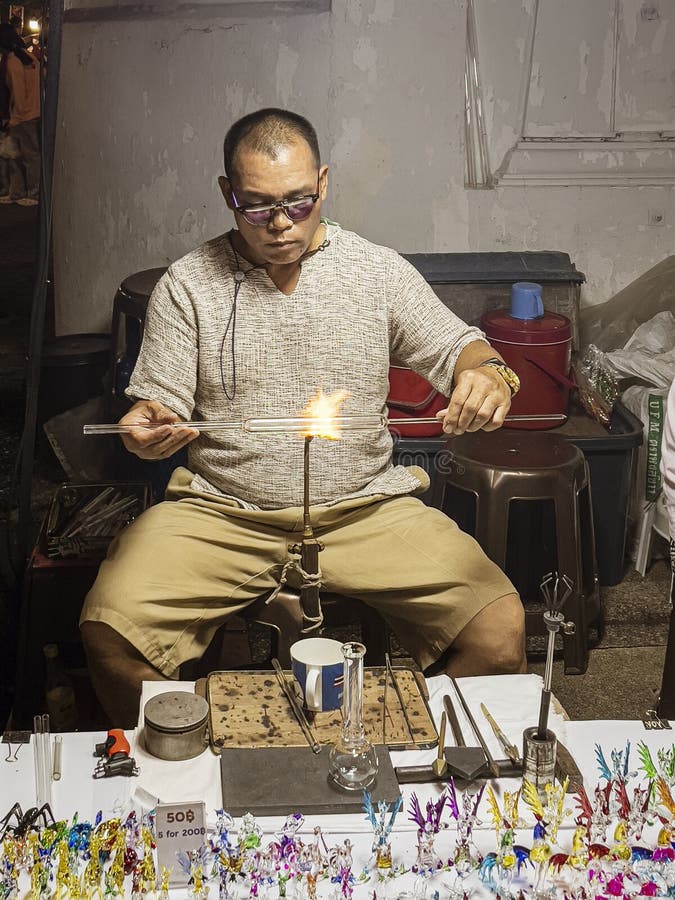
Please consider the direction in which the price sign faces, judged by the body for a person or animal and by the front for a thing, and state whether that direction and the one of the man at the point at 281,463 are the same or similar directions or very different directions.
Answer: same or similar directions

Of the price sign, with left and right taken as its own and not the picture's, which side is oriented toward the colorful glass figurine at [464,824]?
left

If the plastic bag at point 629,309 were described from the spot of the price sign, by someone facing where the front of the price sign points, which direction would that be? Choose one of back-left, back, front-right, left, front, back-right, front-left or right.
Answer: back-left

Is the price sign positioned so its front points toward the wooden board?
no

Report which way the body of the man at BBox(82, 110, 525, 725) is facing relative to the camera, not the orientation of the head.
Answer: toward the camera

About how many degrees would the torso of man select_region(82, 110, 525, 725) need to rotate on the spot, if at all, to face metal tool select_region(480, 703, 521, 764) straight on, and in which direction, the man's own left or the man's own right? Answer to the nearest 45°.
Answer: approximately 45° to the man's own left

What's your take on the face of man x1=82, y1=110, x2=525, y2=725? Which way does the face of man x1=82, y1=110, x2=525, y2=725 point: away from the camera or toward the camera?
toward the camera

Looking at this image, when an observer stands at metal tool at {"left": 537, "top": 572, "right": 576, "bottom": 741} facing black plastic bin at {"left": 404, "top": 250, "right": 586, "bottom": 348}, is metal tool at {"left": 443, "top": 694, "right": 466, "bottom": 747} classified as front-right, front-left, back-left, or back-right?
front-left

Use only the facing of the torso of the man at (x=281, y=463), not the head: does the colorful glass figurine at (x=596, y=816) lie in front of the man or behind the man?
in front

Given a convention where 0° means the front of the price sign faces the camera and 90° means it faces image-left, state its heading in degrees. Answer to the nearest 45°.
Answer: approximately 0°

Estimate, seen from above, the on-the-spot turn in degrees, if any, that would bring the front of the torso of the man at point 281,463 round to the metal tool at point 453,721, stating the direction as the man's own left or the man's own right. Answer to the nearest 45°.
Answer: approximately 45° to the man's own left

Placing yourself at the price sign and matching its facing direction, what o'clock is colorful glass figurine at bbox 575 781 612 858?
The colorful glass figurine is roughly at 9 o'clock from the price sign.

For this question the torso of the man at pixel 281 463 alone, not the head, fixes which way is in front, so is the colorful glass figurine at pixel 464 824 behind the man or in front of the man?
in front

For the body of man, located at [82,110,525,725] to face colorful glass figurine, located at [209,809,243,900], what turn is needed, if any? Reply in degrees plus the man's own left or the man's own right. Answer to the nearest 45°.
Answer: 0° — they already face it
